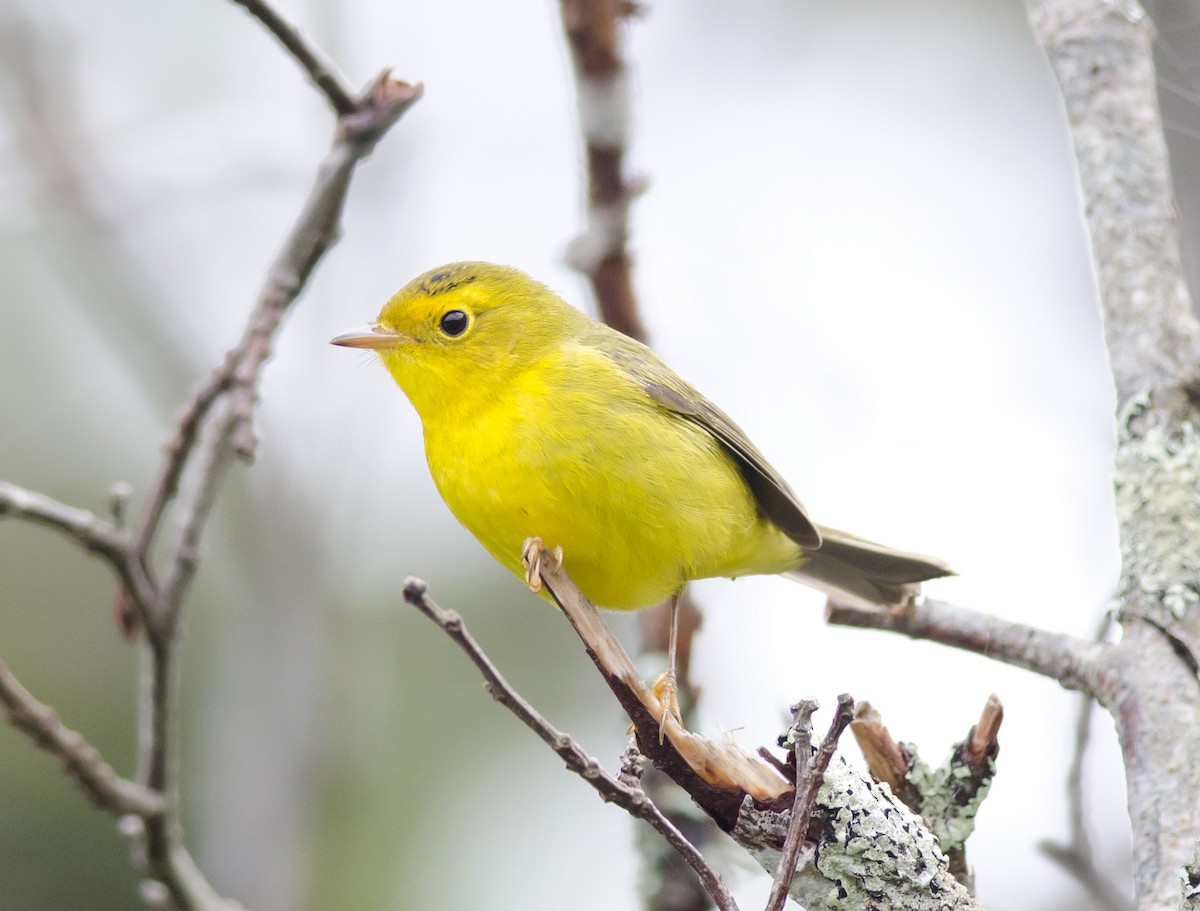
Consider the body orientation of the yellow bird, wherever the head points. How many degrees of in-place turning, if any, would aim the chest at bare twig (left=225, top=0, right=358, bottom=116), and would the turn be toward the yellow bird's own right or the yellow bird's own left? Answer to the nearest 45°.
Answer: approximately 45° to the yellow bird's own right

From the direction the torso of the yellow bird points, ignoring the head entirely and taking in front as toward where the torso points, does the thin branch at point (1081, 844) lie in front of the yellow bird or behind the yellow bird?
behind

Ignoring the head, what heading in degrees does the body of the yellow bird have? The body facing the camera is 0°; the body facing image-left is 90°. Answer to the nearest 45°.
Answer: approximately 90°

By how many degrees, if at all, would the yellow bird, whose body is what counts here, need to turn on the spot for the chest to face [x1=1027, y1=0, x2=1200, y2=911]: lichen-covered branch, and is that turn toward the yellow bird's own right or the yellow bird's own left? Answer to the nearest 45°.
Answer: approximately 135° to the yellow bird's own left

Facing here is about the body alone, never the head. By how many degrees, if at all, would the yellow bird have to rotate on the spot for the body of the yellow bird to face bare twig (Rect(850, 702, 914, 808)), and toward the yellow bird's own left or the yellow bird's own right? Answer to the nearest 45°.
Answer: approximately 135° to the yellow bird's own left

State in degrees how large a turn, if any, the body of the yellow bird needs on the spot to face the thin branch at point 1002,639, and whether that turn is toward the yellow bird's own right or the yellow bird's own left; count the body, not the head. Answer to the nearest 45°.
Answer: approximately 135° to the yellow bird's own left
